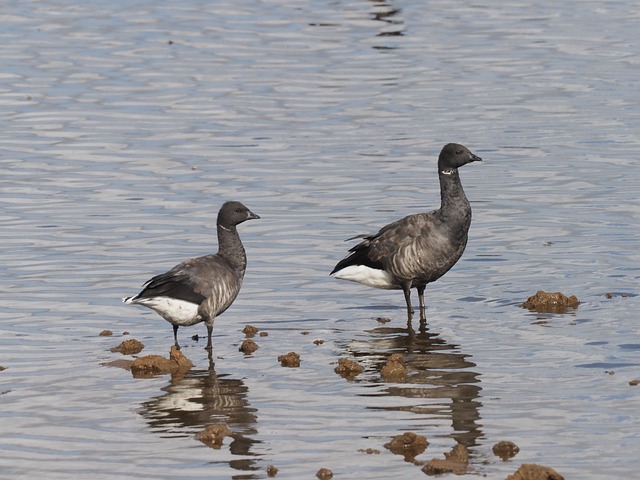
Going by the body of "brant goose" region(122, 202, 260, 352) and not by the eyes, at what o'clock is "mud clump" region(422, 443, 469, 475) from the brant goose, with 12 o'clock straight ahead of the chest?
The mud clump is roughly at 2 o'clock from the brant goose.

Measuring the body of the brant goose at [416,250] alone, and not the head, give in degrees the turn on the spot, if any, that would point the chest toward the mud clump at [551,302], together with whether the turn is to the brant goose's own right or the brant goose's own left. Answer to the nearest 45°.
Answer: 0° — it already faces it

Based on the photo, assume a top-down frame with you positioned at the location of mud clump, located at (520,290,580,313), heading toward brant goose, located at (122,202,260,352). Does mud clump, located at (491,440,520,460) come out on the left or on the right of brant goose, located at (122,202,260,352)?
left

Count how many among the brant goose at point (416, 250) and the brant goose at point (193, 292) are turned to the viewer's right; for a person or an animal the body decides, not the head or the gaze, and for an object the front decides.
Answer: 2

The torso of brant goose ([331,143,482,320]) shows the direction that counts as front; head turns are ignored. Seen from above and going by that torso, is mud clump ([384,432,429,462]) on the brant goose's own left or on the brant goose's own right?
on the brant goose's own right

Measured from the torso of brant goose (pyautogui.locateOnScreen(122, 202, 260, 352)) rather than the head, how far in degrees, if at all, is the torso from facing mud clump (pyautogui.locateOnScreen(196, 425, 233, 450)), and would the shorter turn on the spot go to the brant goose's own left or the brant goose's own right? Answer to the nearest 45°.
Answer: approximately 90° to the brant goose's own right

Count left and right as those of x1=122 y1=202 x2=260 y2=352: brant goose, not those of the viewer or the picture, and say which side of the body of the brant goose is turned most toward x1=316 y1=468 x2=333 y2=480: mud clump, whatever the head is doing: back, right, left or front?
right

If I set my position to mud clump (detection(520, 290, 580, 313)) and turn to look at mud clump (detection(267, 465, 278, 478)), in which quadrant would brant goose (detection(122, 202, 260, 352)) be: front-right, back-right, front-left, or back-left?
front-right

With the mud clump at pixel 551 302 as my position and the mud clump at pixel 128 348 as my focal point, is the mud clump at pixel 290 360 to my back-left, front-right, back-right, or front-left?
front-left

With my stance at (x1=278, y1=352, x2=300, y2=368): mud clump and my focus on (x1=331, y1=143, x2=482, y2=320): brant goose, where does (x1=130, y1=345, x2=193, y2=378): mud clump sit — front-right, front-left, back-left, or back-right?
back-left

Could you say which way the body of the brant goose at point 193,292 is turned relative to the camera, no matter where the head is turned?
to the viewer's right

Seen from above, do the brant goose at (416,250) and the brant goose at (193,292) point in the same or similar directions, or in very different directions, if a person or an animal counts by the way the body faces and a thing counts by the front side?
same or similar directions

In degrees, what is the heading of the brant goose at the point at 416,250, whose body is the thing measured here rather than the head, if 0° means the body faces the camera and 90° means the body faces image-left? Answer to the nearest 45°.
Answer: approximately 270°

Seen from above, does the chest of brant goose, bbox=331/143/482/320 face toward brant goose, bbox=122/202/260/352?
no
